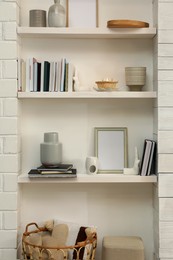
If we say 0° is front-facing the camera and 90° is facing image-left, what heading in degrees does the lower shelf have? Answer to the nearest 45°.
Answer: approximately 0°

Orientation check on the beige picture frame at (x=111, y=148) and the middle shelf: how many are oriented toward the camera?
2

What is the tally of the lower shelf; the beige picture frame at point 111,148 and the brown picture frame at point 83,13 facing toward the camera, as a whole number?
3

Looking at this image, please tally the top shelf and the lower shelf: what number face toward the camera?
2
